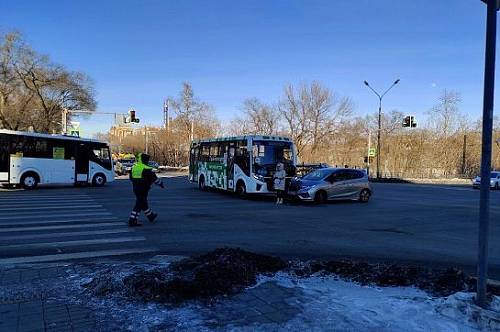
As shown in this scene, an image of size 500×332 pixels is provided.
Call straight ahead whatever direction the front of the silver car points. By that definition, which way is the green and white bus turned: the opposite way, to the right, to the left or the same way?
to the left

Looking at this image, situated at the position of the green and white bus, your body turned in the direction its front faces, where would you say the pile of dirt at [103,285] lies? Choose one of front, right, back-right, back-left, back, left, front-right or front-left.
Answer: front-right

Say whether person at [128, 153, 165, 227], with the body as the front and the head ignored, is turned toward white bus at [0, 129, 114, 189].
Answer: no

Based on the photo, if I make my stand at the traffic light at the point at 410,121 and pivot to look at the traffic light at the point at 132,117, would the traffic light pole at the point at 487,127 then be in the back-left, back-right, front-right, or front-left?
front-left

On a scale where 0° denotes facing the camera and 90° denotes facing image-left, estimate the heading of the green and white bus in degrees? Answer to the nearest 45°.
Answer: approximately 315°

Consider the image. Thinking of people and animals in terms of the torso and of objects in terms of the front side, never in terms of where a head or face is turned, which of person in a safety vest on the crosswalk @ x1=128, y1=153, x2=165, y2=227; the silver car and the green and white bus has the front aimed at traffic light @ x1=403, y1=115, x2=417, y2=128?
the person in a safety vest on the crosswalk

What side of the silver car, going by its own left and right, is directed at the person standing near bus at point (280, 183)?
front

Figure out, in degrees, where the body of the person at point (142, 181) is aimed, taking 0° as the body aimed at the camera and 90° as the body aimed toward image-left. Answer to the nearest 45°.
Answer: approximately 225°

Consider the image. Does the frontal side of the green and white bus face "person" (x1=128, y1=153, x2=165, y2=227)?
no

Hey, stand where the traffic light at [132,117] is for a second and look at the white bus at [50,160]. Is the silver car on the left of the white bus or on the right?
left

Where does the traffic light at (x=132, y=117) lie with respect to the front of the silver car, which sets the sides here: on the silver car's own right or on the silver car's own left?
on the silver car's own right

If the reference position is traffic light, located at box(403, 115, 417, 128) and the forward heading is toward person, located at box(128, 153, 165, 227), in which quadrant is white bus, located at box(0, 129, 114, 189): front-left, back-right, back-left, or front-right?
front-right

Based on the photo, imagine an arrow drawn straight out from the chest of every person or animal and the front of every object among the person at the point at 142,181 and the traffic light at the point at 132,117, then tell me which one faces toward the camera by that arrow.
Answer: the traffic light
